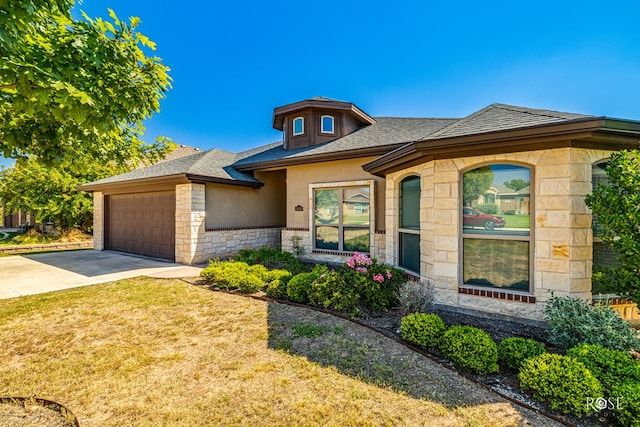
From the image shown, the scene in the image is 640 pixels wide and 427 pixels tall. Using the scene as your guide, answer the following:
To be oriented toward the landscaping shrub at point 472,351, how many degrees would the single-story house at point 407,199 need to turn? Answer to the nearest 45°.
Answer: approximately 45° to its left

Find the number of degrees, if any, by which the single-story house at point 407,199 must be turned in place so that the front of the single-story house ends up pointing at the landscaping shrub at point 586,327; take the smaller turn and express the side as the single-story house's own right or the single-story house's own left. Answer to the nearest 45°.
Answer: approximately 90° to the single-story house's own left

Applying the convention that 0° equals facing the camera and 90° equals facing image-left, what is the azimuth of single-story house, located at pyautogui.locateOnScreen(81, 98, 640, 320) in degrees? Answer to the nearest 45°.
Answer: approximately 45°

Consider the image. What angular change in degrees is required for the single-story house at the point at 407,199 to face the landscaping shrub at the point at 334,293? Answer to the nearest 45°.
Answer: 0° — it already faces it

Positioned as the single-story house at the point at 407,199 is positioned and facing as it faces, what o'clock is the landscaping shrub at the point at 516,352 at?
The landscaping shrub is roughly at 10 o'clock from the single-story house.

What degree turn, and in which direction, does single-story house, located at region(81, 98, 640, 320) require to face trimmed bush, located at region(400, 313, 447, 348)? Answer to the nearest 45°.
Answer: approximately 45° to its left
